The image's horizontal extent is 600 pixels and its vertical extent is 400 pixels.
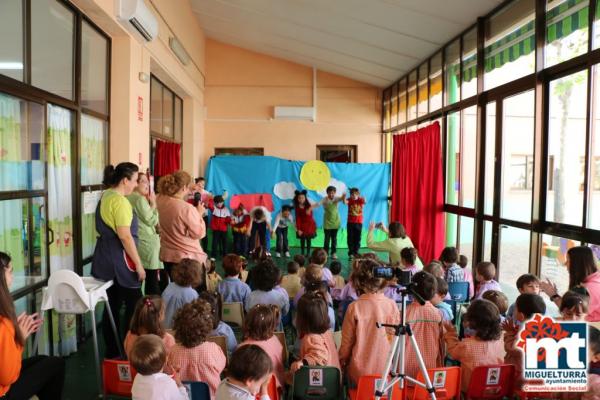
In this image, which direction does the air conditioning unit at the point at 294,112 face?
toward the camera

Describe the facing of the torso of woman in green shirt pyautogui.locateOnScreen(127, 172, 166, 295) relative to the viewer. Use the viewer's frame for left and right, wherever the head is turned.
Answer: facing to the right of the viewer

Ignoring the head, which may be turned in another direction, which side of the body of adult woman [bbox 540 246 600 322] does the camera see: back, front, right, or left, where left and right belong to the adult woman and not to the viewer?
left

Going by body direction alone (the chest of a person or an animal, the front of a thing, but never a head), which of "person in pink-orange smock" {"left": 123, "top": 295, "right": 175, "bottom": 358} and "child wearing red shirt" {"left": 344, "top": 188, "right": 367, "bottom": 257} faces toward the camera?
the child wearing red shirt

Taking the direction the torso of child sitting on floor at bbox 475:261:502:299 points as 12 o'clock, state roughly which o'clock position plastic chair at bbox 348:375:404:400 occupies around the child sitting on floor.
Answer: The plastic chair is roughly at 8 o'clock from the child sitting on floor.

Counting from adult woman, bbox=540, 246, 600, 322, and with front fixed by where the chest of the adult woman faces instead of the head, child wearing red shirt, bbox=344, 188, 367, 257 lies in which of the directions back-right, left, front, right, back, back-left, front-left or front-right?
front-right

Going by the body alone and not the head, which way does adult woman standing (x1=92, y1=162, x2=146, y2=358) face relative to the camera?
to the viewer's right

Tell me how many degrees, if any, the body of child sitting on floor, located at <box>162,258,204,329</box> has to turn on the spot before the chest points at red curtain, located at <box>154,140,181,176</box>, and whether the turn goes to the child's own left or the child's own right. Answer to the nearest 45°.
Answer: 0° — they already face it

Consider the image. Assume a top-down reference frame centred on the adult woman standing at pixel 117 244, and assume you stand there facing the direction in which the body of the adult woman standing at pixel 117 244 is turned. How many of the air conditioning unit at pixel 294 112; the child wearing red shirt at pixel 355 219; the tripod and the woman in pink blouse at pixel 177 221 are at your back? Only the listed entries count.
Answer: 0

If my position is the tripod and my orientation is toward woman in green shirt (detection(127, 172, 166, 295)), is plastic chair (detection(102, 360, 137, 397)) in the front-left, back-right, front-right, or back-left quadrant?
front-left
